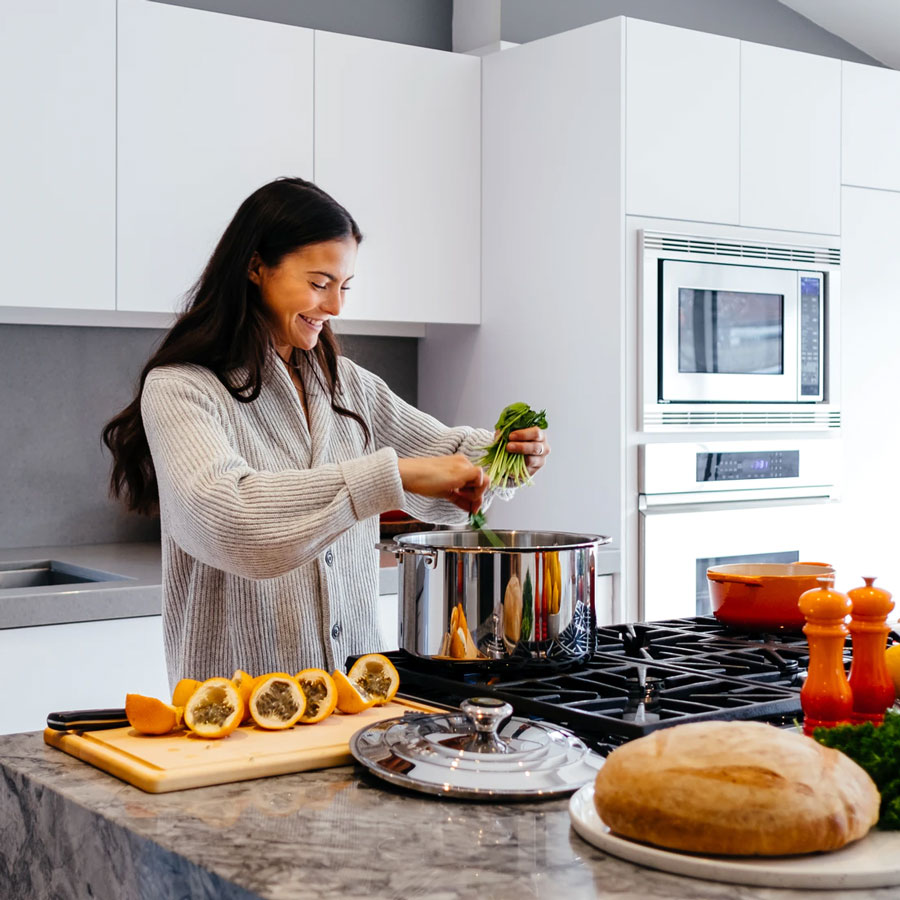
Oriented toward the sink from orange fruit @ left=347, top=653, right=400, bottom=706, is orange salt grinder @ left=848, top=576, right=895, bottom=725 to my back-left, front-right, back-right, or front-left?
back-right

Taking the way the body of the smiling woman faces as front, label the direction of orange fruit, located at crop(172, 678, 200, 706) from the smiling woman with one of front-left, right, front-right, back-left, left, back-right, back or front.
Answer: front-right

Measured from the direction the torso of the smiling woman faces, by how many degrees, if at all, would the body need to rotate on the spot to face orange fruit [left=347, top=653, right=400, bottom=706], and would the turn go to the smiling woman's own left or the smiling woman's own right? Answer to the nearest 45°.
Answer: approximately 45° to the smiling woman's own right

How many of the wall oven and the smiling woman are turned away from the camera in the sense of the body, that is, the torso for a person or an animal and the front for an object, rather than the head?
0

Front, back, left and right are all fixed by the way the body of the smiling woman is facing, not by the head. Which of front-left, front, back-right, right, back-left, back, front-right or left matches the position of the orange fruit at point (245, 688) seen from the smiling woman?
front-right

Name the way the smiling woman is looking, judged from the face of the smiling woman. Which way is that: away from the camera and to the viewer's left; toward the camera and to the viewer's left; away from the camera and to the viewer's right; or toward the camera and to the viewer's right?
toward the camera and to the viewer's right

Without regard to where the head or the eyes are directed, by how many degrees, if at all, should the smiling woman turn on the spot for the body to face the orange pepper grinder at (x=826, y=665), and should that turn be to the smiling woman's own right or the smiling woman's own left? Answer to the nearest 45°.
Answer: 0° — they already face it

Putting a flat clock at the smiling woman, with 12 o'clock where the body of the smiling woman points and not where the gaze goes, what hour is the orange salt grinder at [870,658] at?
The orange salt grinder is roughly at 12 o'clock from the smiling woman.

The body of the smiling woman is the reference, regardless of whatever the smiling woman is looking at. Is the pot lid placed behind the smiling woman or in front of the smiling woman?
in front

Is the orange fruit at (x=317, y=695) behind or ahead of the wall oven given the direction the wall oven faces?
ahead

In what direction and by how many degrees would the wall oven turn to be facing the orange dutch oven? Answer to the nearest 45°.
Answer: approximately 45° to its left

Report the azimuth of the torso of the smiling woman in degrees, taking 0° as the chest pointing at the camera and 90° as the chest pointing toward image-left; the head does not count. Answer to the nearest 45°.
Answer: approximately 315°
